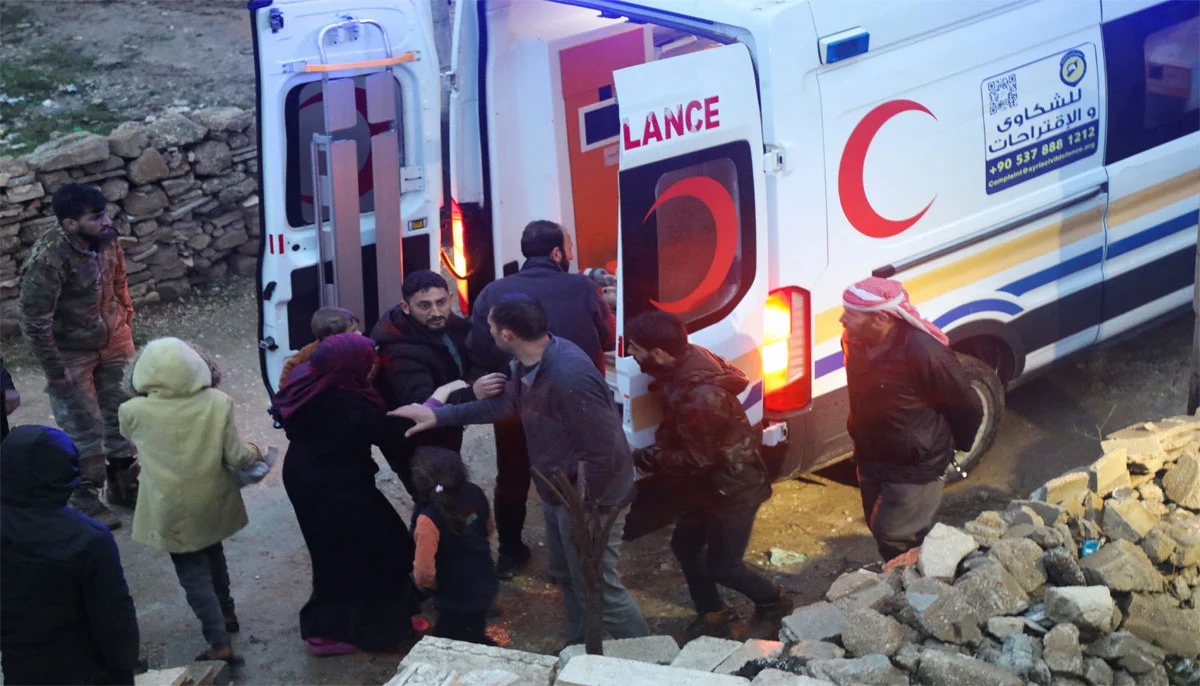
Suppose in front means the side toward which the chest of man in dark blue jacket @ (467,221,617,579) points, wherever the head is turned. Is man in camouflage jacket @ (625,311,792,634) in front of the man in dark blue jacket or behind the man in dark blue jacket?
behind

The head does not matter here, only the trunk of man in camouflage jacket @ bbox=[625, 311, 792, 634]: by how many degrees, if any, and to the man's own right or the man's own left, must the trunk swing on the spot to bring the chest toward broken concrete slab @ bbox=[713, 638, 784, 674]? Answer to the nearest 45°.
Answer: approximately 90° to the man's own left

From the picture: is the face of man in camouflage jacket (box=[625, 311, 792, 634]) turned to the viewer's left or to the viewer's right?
to the viewer's left

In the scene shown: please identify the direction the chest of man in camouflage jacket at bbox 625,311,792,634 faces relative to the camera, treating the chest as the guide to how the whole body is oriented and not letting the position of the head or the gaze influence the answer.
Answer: to the viewer's left

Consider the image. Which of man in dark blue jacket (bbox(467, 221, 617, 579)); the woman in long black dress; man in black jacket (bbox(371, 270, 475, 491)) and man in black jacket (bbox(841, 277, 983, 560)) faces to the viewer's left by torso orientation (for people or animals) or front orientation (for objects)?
man in black jacket (bbox(841, 277, 983, 560))

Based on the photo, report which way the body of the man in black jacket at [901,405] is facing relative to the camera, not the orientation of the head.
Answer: to the viewer's left

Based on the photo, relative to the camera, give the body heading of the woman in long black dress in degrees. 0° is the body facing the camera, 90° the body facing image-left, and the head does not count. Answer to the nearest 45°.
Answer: approximately 225°

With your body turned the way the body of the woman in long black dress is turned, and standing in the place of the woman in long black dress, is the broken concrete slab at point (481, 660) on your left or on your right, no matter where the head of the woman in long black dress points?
on your right

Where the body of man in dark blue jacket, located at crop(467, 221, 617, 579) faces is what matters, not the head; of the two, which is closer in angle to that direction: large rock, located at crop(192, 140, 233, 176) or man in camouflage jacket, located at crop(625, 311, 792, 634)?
the large rock

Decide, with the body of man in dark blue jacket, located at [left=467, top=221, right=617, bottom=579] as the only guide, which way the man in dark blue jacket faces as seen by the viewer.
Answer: away from the camera
